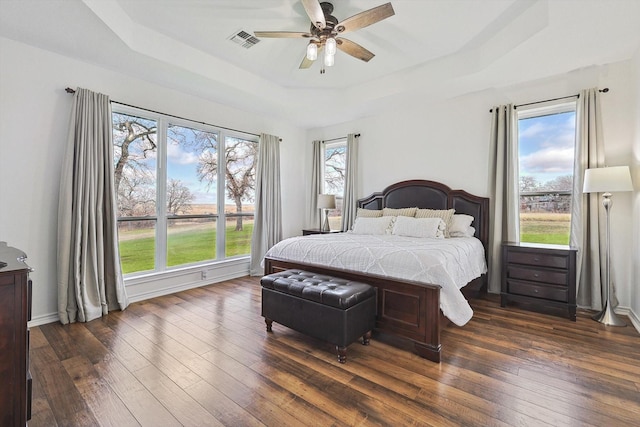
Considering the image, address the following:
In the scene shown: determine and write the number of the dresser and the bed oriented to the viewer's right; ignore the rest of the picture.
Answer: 1

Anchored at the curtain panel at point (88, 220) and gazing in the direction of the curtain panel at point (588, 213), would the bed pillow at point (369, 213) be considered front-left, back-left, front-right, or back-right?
front-left

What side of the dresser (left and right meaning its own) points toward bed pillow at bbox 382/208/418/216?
front

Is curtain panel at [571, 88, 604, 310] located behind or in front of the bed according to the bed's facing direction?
behind

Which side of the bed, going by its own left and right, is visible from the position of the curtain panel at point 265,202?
right

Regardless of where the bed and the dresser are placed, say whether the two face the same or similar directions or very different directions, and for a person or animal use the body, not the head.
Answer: very different directions

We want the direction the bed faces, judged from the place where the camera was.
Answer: facing the viewer and to the left of the viewer

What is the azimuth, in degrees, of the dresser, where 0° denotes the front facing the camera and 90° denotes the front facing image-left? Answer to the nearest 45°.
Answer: approximately 270°

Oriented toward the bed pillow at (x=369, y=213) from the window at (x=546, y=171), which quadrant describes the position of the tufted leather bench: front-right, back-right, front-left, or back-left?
front-left

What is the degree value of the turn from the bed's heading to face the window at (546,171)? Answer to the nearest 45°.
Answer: approximately 180°

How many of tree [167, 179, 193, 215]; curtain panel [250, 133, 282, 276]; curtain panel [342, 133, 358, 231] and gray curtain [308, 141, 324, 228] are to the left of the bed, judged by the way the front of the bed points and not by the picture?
0

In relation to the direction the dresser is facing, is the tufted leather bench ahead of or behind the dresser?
ahead
